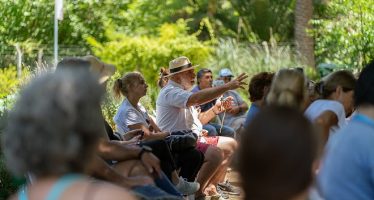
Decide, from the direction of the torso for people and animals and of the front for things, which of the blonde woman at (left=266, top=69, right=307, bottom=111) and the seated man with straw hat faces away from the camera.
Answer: the blonde woman

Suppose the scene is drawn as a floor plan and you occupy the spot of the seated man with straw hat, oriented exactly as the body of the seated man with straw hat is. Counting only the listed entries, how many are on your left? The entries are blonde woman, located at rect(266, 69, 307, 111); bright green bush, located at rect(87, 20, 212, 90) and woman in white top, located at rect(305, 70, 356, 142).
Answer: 1

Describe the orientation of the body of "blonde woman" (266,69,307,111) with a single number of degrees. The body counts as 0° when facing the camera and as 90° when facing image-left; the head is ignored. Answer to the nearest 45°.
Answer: approximately 180°

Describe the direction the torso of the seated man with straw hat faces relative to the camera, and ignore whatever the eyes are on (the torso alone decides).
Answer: to the viewer's right

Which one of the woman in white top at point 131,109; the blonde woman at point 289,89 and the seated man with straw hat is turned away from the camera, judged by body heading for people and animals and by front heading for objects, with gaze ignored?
the blonde woman

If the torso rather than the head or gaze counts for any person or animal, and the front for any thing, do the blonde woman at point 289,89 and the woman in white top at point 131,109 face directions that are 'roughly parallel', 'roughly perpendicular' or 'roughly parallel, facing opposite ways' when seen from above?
roughly perpendicular

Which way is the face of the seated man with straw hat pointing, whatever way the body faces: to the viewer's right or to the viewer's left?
to the viewer's right

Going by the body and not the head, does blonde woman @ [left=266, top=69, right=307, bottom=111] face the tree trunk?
yes

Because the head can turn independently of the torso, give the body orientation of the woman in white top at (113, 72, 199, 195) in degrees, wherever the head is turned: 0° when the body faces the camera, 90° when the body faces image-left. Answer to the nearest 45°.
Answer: approximately 270°

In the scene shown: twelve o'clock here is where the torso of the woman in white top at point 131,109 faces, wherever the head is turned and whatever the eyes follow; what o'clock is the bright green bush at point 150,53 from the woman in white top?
The bright green bush is roughly at 9 o'clock from the woman in white top.
